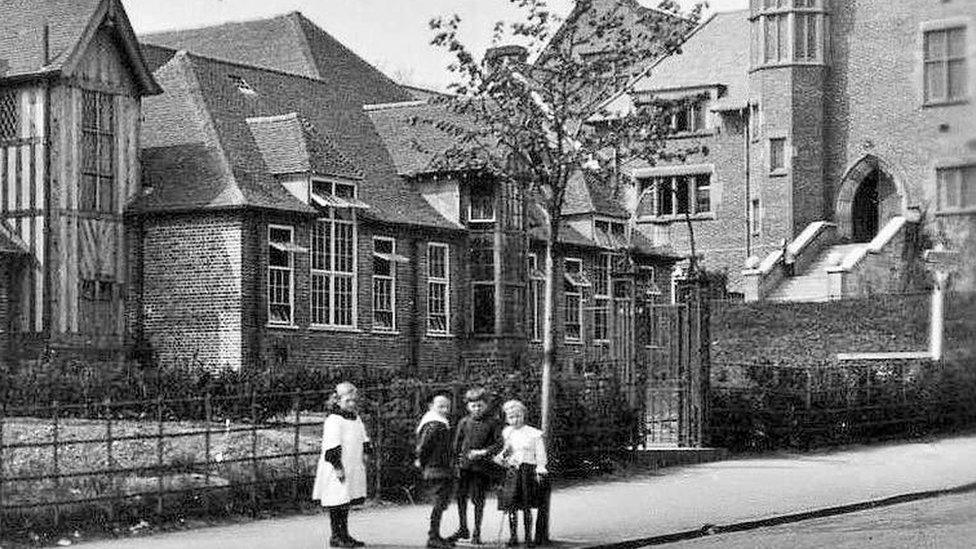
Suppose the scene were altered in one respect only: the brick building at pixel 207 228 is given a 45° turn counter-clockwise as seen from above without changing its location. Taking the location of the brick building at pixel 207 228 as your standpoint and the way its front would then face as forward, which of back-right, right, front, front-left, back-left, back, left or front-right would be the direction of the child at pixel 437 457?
right

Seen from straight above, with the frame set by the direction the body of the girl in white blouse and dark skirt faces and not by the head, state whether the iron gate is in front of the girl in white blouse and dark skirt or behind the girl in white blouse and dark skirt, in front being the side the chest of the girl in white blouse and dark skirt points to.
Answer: behind

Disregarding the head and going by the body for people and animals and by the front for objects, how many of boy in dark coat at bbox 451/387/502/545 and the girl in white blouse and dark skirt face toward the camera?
2

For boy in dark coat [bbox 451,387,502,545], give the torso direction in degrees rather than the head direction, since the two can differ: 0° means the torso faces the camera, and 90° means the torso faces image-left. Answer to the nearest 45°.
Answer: approximately 0°

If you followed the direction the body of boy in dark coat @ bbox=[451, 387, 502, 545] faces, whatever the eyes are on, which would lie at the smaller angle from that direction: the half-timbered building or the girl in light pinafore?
the girl in light pinafore

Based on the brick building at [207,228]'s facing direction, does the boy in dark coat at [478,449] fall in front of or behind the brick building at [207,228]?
in front

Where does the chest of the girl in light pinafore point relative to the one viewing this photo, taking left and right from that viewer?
facing the viewer and to the right of the viewer

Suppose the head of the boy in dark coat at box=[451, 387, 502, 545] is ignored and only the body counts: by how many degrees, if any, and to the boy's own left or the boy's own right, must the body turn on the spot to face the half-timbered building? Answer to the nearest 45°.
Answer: approximately 135° to the boy's own right

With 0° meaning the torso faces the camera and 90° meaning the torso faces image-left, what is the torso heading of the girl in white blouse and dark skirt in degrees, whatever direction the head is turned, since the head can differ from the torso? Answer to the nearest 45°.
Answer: approximately 0°

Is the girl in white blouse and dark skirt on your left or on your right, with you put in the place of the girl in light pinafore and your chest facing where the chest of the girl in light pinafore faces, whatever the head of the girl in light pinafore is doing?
on your left
